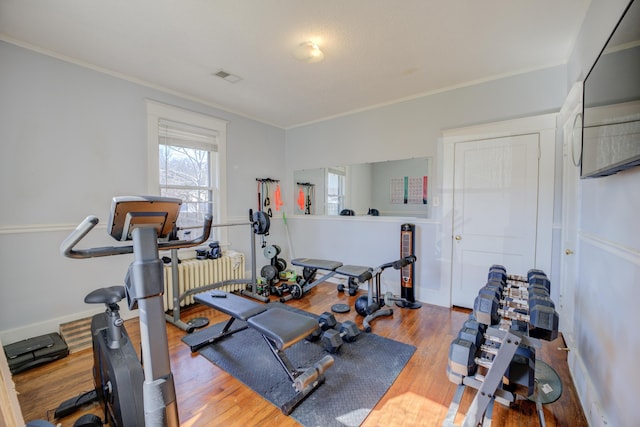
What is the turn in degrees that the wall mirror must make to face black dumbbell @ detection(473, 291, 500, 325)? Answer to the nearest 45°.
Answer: approximately 45° to its left

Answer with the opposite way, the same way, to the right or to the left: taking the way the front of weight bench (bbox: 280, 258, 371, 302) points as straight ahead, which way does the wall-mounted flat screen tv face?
the opposite way

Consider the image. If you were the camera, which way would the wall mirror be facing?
facing the viewer and to the left of the viewer

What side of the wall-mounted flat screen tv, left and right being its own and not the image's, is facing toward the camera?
left

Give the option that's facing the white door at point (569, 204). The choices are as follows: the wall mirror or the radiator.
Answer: the radiator

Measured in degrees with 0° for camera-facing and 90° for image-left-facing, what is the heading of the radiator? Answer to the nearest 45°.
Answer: approximately 315°

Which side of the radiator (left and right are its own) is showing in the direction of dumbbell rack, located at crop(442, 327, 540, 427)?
front

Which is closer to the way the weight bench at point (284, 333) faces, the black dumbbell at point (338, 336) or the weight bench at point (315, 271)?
the black dumbbell

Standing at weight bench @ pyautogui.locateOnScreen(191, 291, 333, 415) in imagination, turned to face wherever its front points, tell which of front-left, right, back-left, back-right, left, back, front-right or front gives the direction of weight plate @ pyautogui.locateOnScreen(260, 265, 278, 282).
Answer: back-left

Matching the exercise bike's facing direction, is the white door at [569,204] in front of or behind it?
in front

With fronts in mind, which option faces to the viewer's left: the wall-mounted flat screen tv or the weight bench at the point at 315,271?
the wall-mounted flat screen tv
